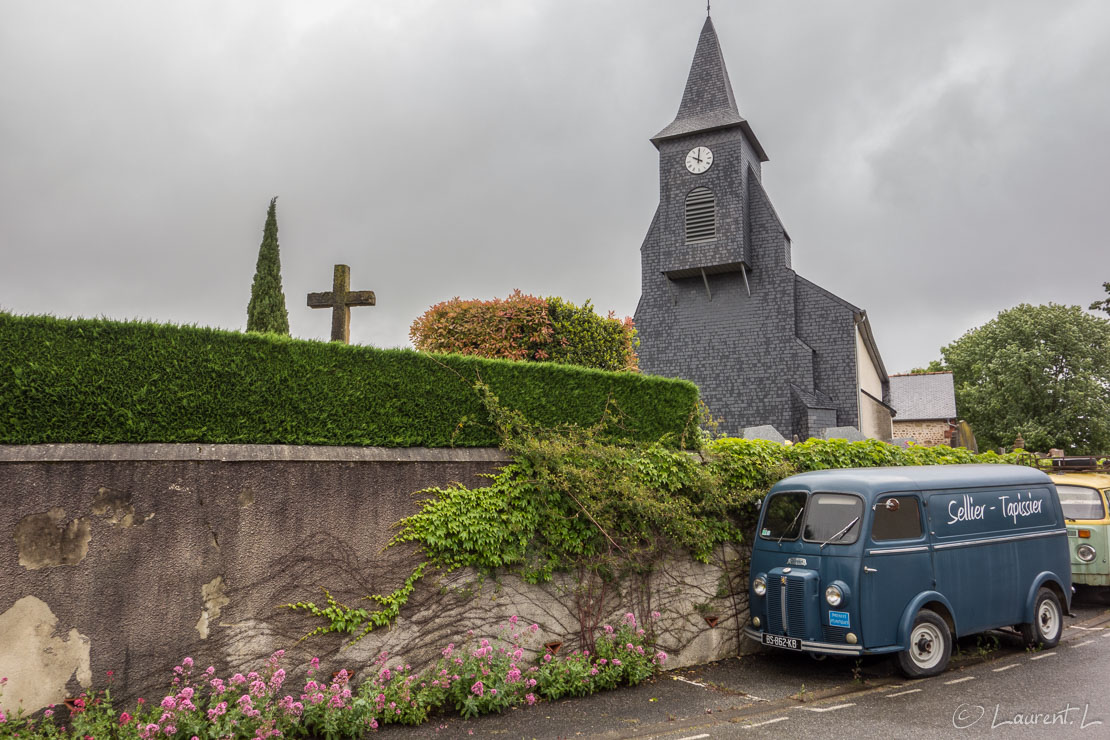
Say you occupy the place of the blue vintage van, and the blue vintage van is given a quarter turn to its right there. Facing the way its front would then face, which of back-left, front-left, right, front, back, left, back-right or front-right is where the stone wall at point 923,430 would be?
front-right

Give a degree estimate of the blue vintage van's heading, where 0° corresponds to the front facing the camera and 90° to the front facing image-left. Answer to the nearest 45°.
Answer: approximately 45°

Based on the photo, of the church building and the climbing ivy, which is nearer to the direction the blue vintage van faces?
the climbing ivy

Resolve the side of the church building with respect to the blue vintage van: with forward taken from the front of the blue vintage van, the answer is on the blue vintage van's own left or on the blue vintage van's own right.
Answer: on the blue vintage van's own right

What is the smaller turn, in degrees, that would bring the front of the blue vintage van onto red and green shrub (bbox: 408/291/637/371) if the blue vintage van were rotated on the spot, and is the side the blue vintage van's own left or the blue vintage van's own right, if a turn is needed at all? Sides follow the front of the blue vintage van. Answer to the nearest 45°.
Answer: approximately 45° to the blue vintage van's own right

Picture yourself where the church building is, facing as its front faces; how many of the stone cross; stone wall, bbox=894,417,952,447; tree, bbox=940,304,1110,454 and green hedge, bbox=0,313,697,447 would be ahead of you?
2

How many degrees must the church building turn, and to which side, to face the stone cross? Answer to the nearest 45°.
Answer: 0° — it already faces it

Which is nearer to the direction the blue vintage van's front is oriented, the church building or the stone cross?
the stone cross

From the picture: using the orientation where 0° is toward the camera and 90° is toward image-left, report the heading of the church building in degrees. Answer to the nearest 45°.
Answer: approximately 0°

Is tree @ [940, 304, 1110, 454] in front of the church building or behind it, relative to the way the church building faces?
behind

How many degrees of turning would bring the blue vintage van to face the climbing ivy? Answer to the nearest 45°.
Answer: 0° — it already faces it

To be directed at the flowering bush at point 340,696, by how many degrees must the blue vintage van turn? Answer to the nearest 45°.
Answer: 0° — it already faces it
